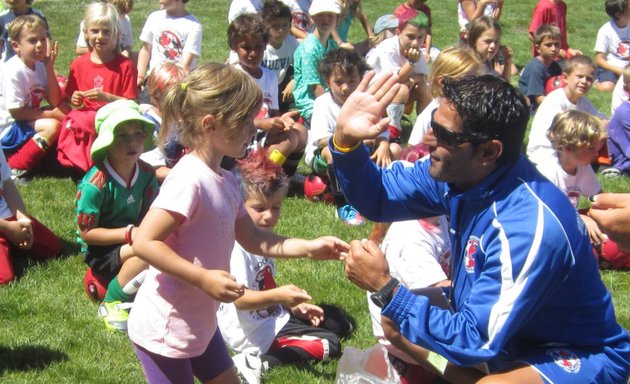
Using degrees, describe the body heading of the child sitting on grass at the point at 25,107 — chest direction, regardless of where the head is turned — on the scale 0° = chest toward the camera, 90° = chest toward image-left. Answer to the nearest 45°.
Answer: approximately 315°

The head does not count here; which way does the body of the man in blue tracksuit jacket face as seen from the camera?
to the viewer's left

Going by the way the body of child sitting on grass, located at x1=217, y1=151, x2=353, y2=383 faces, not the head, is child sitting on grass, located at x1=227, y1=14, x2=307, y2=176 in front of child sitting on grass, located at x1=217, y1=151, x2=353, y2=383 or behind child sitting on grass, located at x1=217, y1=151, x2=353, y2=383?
behind

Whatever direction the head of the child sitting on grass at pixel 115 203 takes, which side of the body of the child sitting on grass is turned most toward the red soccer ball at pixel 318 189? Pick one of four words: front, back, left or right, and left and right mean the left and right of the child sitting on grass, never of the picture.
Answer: left

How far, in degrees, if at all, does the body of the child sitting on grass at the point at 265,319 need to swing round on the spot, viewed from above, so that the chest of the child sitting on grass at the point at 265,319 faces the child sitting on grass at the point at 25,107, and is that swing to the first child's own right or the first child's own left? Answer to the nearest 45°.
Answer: approximately 180°

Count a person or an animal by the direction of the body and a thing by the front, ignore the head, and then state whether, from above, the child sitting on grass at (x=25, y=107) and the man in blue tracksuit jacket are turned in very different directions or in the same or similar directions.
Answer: very different directions

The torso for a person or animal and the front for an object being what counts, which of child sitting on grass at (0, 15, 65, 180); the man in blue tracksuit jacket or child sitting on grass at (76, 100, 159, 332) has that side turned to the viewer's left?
the man in blue tracksuit jacket

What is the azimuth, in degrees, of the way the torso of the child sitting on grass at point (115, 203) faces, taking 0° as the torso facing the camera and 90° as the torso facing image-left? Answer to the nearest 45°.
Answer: approximately 315°

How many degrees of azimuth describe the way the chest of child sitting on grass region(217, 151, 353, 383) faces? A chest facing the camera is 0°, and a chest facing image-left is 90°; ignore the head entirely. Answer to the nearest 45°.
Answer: approximately 315°

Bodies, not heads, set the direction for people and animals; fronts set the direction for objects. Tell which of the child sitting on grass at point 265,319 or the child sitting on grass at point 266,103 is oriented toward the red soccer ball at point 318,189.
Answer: the child sitting on grass at point 266,103
